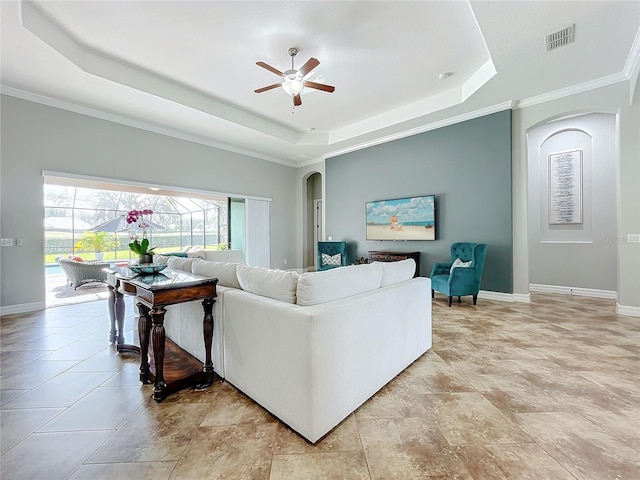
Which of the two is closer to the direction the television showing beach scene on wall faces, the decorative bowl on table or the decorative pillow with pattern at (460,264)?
the decorative bowl on table

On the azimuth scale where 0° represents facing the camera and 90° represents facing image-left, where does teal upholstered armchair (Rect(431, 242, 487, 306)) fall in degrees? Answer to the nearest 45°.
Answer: approximately 45°

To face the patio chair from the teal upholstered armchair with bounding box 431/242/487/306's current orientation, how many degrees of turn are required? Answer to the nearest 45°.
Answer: approximately 45° to its right

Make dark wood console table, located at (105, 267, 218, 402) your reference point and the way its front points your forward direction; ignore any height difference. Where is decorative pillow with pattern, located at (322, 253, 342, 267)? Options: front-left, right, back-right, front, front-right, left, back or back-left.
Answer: back

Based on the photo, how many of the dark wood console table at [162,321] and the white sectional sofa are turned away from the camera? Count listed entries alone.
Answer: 1

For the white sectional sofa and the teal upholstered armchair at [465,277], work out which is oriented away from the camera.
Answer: the white sectional sofa

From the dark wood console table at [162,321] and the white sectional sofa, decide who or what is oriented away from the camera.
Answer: the white sectional sofa

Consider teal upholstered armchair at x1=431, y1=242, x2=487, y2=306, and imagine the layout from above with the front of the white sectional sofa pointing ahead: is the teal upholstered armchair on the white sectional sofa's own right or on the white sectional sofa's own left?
on the white sectional sofa's own right

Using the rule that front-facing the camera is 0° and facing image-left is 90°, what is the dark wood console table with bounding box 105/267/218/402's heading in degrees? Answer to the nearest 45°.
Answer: approximately 45°

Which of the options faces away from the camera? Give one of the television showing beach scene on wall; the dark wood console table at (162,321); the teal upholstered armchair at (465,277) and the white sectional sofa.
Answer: the white sectional sofa

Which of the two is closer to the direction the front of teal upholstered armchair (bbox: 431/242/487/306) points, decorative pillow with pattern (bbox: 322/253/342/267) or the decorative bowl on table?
the decorative bowl on table

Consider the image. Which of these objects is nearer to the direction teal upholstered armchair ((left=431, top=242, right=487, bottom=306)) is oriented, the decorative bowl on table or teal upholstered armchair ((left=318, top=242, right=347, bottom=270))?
the decorative bowl on table

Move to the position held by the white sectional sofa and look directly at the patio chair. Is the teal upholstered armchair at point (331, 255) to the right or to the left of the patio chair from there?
right

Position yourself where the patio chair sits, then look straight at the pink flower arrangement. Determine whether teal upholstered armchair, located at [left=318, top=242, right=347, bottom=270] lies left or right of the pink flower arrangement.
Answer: left

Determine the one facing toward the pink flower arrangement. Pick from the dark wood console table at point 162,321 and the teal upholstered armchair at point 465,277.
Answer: the teal upholstered armchair

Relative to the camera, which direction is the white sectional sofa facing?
away from the camera
